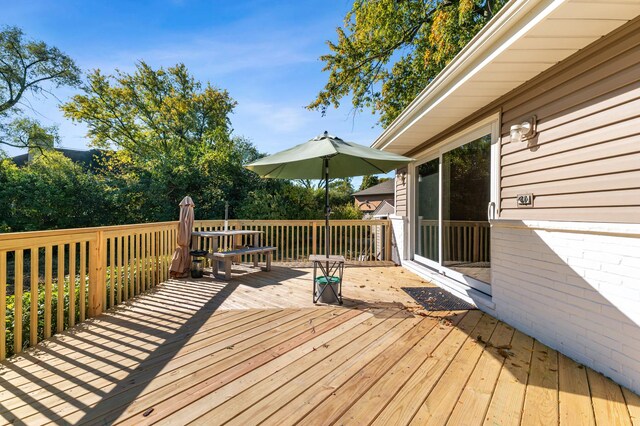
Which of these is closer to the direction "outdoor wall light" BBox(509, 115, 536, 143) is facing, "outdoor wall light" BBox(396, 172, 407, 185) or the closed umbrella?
the closed umbrella

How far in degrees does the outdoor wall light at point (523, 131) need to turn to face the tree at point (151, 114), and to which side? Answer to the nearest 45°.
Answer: approximately 45° to its right

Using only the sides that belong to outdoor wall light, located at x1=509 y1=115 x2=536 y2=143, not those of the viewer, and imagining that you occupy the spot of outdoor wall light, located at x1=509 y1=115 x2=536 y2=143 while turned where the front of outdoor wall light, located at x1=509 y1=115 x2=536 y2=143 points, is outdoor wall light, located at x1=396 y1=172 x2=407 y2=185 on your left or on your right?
on your right

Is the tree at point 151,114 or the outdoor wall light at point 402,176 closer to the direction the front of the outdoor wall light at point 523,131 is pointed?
the tree

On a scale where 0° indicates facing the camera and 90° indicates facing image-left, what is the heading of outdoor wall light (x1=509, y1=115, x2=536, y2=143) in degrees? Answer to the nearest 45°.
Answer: approximately 45°

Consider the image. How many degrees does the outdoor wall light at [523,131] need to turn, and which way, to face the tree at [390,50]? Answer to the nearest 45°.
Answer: approximately 90° to its right

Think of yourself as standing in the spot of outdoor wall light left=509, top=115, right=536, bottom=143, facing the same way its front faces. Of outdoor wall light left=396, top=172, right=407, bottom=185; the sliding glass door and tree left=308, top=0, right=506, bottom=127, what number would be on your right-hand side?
3

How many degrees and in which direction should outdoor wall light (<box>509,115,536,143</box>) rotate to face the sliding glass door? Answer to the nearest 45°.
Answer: approximately 90° to its right

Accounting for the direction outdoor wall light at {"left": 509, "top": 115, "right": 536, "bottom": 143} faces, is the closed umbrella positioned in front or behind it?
in front

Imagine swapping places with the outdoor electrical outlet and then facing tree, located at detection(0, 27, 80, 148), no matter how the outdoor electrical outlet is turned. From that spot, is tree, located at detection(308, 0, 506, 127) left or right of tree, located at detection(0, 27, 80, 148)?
right
